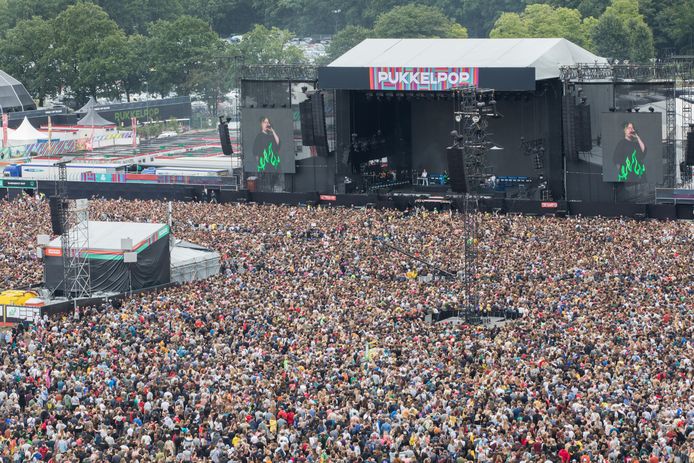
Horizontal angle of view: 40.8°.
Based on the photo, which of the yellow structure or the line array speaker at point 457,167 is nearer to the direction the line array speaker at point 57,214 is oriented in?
the yellow structure

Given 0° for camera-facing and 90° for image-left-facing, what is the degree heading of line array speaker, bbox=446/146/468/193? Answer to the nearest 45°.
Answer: approximately 45°

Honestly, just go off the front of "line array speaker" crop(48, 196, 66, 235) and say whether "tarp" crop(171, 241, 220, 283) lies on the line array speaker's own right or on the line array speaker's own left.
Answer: on the line array speaker's own left

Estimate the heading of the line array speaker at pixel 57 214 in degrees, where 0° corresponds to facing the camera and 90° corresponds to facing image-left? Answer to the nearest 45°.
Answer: approximately 45°

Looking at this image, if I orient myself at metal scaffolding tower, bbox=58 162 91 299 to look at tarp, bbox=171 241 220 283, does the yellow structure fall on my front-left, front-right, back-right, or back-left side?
back-right

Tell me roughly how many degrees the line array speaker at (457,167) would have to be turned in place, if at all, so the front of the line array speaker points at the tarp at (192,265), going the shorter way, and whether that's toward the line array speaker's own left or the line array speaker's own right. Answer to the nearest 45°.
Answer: approximately 45° to the line array speaker's own right
